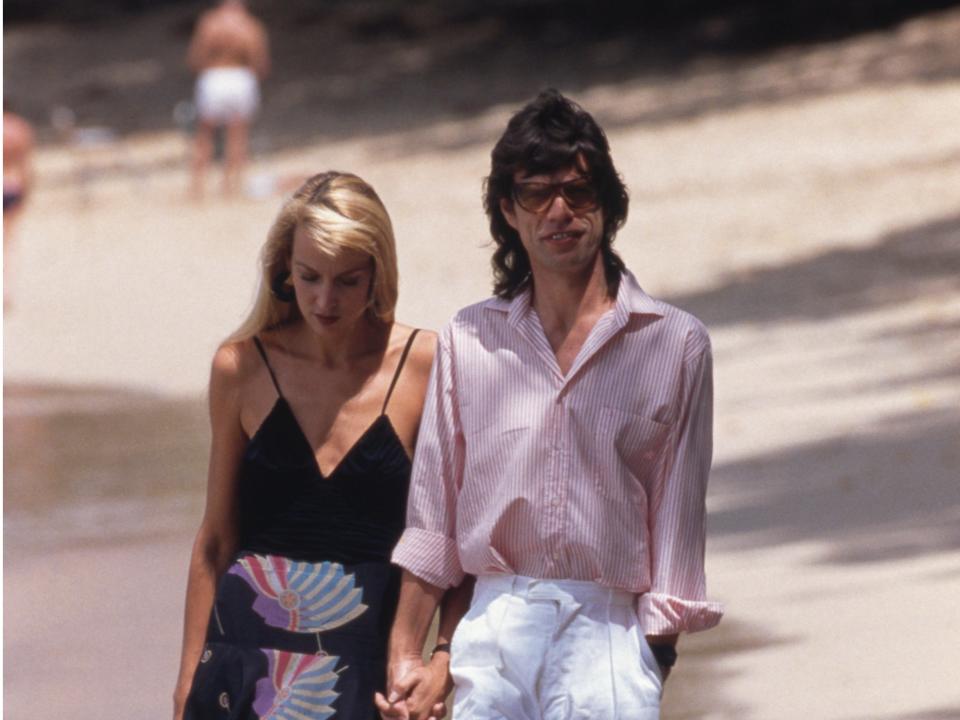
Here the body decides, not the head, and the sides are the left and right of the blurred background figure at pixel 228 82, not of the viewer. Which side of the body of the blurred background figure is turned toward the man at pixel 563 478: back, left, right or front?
back

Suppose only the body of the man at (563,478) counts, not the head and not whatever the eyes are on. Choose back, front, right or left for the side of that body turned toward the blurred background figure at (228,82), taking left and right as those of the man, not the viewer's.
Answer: back

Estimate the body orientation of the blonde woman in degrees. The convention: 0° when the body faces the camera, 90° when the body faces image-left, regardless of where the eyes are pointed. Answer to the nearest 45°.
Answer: approximately 0°

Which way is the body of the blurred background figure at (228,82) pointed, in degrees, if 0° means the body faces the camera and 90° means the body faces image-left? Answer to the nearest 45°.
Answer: approximately 180°

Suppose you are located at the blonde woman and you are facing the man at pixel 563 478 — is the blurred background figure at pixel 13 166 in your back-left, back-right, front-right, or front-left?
back-left

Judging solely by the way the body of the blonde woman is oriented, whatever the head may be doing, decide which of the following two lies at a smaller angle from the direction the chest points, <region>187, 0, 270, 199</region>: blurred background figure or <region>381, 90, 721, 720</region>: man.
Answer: the man

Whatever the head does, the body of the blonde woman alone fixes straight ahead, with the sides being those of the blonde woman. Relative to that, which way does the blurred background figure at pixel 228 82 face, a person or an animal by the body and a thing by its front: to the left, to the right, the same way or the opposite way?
the opposite way

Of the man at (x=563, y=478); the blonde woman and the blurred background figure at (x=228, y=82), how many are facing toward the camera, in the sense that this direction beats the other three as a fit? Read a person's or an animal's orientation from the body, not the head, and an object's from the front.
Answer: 2

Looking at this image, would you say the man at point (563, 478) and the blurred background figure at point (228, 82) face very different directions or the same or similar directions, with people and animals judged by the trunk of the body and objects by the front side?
very different directions

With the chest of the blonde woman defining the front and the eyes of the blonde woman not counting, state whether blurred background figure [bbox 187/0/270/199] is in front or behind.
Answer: behind

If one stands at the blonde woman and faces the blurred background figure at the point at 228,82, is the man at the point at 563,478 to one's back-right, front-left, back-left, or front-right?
back-right
